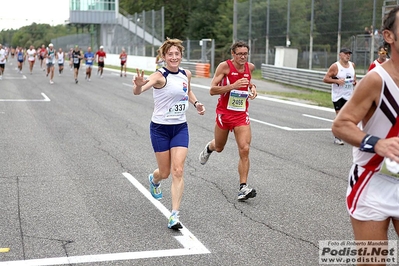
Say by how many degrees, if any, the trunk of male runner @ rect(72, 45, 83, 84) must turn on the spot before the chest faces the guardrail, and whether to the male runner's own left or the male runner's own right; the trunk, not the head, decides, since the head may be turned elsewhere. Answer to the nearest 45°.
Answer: approximately 45° to the male runner's own left

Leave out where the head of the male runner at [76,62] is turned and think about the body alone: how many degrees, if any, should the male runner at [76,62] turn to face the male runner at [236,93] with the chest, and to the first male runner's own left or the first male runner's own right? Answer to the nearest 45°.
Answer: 0° — they already face them

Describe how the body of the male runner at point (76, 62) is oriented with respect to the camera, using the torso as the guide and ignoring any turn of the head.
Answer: toward the camera

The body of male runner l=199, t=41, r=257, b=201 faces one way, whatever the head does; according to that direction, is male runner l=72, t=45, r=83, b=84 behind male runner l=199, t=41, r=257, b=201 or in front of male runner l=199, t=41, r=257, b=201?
behind

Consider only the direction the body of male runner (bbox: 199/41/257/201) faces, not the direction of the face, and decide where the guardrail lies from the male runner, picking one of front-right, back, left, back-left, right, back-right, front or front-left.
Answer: back-left

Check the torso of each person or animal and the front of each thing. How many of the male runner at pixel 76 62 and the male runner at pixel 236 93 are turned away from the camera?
0

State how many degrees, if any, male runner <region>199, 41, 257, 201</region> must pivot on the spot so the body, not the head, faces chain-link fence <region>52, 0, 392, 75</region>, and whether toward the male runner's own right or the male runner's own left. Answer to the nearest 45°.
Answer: approximately 135° to the male runner's own left

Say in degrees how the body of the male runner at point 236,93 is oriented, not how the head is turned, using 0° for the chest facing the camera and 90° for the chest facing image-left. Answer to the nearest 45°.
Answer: approximately 315°
